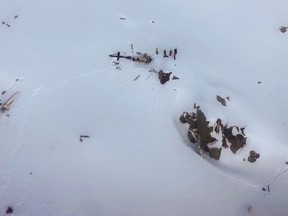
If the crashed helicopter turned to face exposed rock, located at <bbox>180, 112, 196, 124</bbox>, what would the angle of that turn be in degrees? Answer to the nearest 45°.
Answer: approximately 45° to its right

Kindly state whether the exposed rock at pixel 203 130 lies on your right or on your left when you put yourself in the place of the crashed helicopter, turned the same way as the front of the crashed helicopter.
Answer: on your right

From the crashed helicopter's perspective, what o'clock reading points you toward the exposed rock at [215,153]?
The exposed rock is roughly at 2 o'clock from the crashed helicopter.

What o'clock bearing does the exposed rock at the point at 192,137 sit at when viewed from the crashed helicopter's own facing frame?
The exposed rock is roughly at 2 o'clock from the crashed helicopter.

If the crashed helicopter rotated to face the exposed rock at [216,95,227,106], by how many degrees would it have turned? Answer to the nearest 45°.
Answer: approximately 45° to its right

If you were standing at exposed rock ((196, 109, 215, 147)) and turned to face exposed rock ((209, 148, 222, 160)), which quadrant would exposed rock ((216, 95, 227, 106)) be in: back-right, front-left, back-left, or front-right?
back-left

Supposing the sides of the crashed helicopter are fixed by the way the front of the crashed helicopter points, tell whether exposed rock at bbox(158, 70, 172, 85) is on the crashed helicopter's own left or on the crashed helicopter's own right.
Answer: on the crashed helicopter's own right

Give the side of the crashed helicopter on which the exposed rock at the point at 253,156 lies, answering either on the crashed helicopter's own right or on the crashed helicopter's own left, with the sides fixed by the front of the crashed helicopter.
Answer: on the crashed helicopter's own right

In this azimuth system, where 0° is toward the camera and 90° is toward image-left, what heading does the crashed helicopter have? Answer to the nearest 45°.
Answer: approximately 270°
